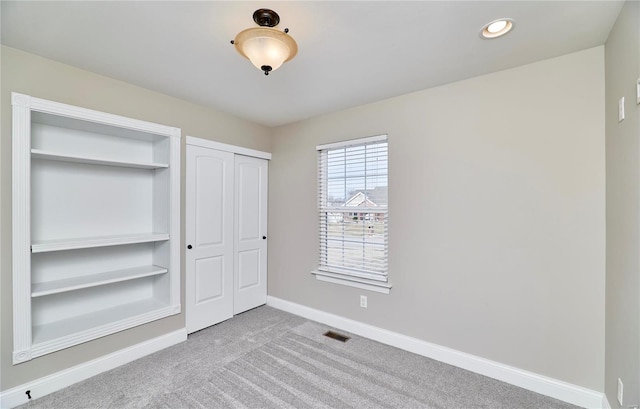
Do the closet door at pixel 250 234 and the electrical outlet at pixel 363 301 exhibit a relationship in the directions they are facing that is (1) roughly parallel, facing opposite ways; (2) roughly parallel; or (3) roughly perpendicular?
roughly perpendicular

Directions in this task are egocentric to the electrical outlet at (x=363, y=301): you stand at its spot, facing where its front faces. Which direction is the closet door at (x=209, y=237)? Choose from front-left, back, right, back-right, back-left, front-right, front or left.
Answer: front-right

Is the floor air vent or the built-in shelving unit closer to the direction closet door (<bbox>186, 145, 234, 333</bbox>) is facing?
the floor air vent

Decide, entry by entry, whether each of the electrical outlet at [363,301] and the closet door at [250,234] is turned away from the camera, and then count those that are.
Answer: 0

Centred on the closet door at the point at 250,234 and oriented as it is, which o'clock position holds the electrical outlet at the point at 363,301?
The electrical outlet is roughly at 12 o'clock from the closet door.

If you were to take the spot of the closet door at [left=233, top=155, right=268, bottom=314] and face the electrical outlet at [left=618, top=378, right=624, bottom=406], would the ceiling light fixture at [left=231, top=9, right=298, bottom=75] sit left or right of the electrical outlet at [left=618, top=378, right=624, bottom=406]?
right

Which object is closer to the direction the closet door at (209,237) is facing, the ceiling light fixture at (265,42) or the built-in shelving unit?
the ceiling light fixture

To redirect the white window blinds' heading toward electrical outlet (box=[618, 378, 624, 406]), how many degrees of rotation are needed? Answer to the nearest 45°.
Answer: approximately 90° to its left

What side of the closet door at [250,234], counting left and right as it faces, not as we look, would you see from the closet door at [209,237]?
right

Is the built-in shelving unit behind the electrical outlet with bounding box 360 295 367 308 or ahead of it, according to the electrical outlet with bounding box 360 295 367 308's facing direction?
ahead

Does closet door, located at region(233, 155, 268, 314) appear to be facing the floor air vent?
yes

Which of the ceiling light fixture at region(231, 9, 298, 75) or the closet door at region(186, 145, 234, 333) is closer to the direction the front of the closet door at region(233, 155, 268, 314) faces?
the ceiling light fixture

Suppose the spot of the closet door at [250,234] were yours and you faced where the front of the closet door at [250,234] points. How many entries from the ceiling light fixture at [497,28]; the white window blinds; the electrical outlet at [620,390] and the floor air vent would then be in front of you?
4
